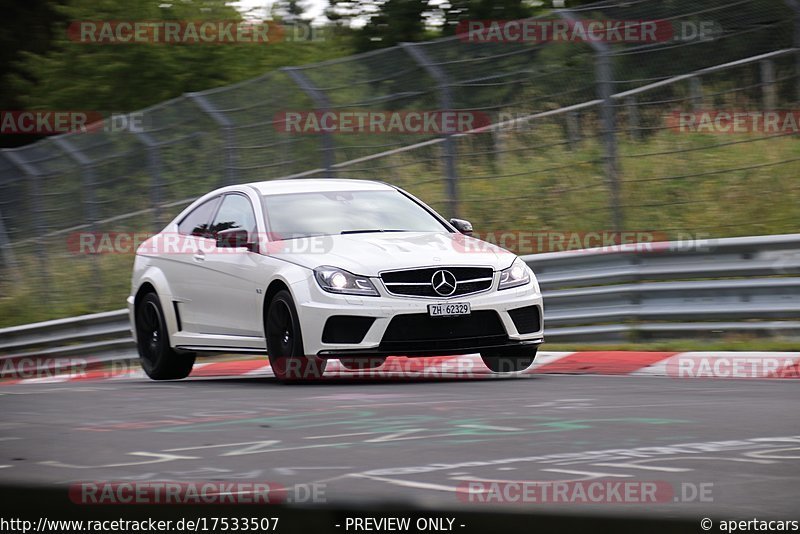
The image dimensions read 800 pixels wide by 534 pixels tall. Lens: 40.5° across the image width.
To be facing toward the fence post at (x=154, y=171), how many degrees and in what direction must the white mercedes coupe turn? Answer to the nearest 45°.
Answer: approximately 135° to its left

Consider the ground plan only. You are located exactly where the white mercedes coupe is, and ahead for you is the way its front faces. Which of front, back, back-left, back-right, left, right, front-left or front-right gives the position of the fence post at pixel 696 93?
left

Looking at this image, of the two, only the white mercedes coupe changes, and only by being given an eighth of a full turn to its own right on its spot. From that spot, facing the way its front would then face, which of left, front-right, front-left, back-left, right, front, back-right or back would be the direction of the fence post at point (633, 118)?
back-left

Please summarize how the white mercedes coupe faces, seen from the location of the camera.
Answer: facing the viewer and to the right of the viewer

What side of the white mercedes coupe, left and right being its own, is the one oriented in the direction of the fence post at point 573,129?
left

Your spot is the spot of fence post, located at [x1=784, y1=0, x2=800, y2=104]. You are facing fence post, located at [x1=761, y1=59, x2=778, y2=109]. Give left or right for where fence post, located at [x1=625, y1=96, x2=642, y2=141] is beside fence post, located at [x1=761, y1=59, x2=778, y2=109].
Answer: left

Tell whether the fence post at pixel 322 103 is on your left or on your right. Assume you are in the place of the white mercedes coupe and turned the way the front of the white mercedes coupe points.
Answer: on your left

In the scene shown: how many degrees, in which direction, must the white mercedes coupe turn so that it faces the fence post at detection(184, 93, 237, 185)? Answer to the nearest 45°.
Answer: approximately 135° to its left

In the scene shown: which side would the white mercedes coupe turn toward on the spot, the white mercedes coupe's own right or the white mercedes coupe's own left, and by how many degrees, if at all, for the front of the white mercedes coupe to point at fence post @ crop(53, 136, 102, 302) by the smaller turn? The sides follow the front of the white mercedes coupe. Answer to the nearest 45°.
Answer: approximately 135° to the white mercedes coupe's own left

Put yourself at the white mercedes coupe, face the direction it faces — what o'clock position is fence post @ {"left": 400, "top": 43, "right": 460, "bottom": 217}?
The fence post is roughly at 8 o'clock from the white mercedes coupe.
